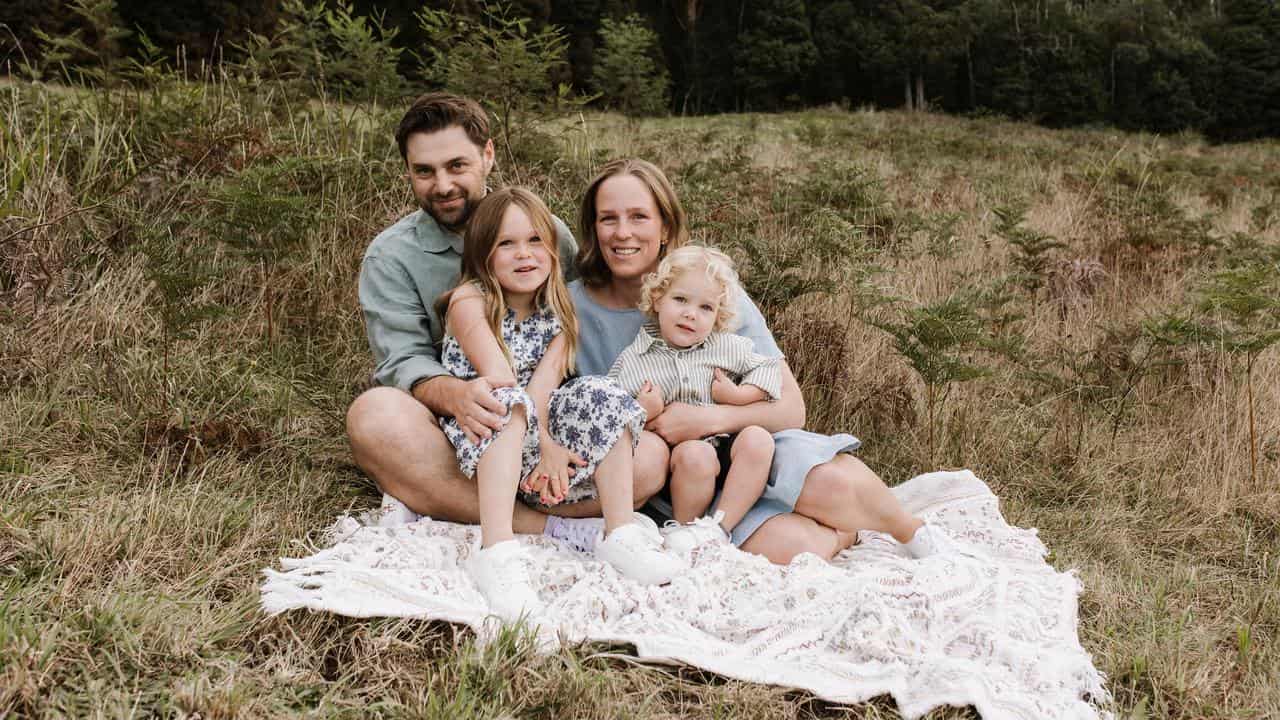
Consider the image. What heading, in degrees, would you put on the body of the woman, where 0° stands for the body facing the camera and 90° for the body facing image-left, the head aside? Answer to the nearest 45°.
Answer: approximately 0°

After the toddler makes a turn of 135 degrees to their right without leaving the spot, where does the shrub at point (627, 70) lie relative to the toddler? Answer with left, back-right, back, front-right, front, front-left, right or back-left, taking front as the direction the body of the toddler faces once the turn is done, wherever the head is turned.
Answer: front-right

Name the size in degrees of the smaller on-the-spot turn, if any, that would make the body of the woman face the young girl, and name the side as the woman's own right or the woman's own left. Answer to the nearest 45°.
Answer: approximately 90° to the woman's own right

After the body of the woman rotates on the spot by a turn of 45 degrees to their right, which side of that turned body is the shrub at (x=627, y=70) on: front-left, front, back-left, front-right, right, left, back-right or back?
back-right
